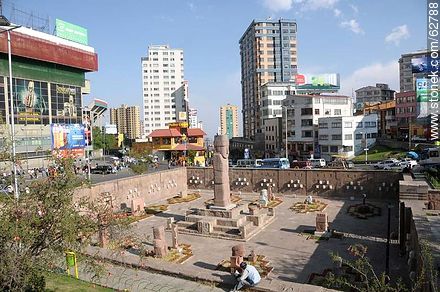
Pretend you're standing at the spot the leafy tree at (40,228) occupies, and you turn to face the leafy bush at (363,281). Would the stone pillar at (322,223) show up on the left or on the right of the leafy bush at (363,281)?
left

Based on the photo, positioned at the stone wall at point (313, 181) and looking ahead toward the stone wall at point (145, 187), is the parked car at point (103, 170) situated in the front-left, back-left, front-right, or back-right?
front-right

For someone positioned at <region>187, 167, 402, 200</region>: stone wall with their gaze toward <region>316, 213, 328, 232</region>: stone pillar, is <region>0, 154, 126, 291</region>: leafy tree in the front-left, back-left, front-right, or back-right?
front-right

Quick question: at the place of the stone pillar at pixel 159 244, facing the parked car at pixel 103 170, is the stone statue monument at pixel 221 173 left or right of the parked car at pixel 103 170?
right

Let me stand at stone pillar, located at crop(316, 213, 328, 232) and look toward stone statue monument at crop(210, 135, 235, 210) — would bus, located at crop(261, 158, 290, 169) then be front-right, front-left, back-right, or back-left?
front-right
